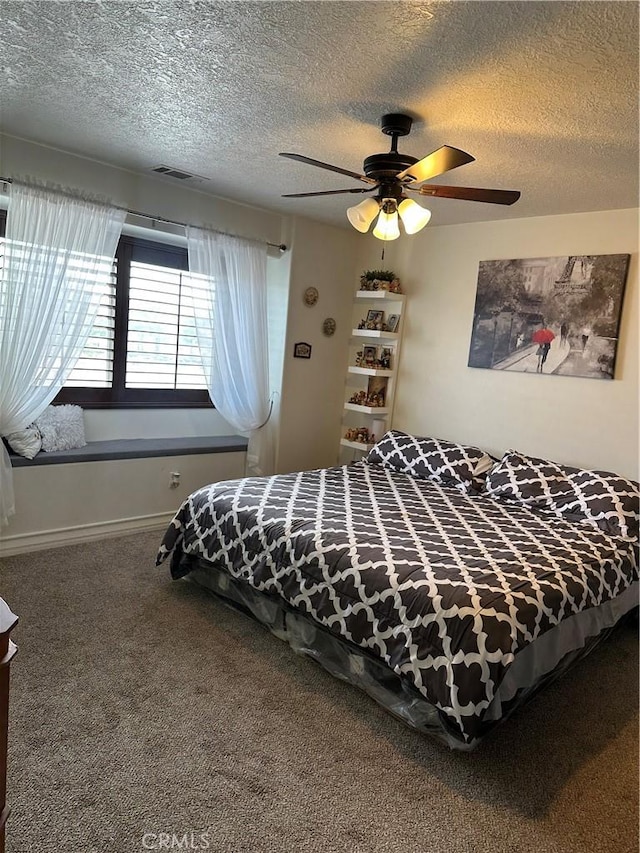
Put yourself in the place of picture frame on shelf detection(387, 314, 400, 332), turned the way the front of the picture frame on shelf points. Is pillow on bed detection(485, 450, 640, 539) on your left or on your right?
on your left

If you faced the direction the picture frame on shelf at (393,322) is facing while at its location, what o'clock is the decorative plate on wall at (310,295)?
The decorative plate on wall is roughly at 1 o'clock from the picture frame on shelf.

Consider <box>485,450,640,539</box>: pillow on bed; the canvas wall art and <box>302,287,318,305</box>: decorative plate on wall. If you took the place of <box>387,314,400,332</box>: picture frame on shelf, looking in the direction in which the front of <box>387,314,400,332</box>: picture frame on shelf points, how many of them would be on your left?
2

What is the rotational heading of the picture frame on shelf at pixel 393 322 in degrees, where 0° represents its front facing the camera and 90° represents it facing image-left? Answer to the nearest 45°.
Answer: approximately 45°

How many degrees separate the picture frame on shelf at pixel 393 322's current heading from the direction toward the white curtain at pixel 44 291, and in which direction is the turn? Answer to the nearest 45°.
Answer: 0° — it already faces it

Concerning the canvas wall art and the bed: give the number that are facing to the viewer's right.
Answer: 0

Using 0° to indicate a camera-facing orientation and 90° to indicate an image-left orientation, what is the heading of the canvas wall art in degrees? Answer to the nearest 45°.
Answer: approximately 45°

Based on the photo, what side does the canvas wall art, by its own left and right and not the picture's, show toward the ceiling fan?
front

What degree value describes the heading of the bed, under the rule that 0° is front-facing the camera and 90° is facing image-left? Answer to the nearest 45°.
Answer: approximately 45°

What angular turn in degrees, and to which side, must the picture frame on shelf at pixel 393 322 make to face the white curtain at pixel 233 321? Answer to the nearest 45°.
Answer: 0° — it already faces it

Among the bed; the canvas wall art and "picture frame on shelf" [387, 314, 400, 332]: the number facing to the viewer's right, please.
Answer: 0

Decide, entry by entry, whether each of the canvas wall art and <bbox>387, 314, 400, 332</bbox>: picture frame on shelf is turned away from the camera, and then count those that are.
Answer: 0
